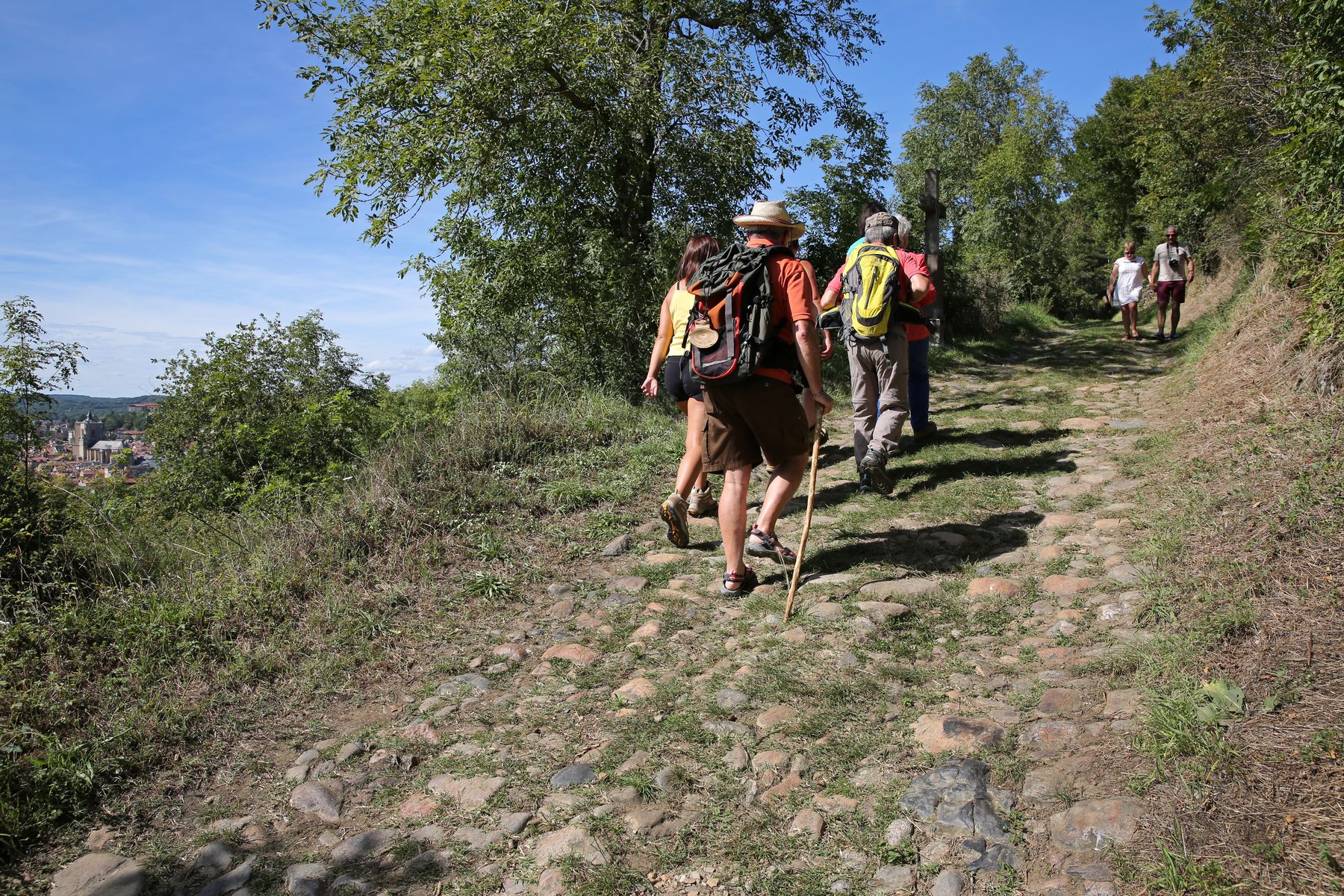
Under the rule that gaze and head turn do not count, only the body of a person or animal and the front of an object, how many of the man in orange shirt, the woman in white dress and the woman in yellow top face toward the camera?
1

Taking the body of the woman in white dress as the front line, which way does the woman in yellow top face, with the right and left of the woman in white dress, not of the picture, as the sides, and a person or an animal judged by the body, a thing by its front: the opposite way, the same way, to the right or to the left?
the opposite way

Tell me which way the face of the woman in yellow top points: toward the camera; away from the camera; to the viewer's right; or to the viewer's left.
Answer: away from the camera

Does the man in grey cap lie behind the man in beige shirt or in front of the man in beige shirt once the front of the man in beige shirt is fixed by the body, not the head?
in front

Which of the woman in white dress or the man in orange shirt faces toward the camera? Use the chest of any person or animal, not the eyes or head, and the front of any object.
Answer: the woman in white dress

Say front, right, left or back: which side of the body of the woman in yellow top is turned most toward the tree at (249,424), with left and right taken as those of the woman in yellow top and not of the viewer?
left

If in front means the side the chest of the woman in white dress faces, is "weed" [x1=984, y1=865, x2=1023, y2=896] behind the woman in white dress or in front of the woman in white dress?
in front

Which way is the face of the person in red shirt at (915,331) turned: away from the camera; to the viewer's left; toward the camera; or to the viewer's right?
away from the camera

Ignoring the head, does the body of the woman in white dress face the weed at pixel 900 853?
yes

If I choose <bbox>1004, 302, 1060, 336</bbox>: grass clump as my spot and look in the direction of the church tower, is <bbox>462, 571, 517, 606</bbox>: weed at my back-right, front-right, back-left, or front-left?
back-left

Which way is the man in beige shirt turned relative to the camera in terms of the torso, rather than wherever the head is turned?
toward the camera

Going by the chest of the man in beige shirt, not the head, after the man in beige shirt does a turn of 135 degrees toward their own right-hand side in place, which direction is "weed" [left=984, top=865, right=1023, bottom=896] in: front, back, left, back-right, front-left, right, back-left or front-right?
back-left

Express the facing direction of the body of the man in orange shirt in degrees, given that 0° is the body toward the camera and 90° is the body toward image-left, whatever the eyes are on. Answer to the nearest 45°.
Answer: approximately 225°

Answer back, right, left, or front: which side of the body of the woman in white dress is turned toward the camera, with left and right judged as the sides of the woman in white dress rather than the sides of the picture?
front

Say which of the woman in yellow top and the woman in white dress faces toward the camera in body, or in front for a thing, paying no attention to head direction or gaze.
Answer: the woman in white dress

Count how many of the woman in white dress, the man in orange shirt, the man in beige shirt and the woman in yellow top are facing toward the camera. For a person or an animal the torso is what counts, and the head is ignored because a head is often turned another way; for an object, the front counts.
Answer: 2

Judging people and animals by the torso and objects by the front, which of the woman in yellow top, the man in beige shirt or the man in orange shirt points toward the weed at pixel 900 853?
the man in beige shirt

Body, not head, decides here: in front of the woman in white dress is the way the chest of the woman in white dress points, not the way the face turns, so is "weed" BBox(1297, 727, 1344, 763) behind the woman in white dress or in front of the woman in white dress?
in front
